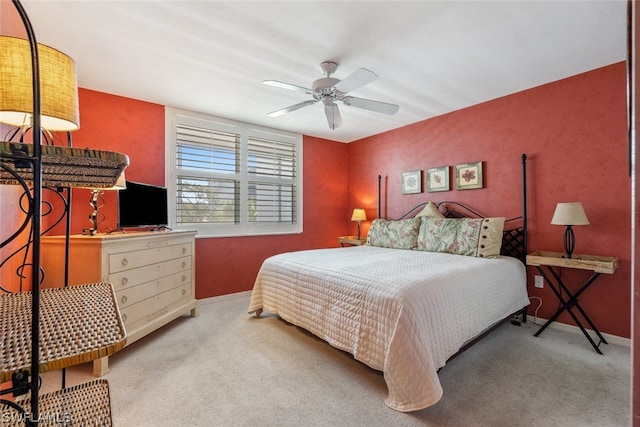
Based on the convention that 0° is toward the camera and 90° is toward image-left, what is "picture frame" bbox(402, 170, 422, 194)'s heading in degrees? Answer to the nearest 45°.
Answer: approximately 45°

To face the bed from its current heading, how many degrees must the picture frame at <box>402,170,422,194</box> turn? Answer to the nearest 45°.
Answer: approximately 45° to its left

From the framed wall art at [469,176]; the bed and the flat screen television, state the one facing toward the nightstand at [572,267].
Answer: the flat screen television

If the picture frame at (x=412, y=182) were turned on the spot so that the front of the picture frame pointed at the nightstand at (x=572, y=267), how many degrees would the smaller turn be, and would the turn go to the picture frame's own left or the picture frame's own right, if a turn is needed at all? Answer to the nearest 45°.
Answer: approximately 90° to the picture frame's own left

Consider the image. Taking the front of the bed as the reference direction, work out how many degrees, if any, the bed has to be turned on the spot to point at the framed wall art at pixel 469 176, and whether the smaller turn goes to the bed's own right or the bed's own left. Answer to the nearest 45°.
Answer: approximately 180°

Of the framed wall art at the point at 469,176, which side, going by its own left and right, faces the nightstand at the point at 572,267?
left

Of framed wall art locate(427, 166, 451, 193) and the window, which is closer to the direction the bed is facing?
the window

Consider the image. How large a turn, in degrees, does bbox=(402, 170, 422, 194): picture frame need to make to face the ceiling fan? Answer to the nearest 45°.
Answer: approximately 45° to its left

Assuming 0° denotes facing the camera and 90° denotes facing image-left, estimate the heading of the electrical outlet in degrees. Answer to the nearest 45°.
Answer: approximately 0°

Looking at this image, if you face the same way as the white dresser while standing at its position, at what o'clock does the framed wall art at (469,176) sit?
The framed wall art is roughly at 11 o'clock from the white dresser.

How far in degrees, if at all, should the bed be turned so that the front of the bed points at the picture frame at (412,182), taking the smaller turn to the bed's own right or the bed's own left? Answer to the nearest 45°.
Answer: approximately 135° to the bed's own right
